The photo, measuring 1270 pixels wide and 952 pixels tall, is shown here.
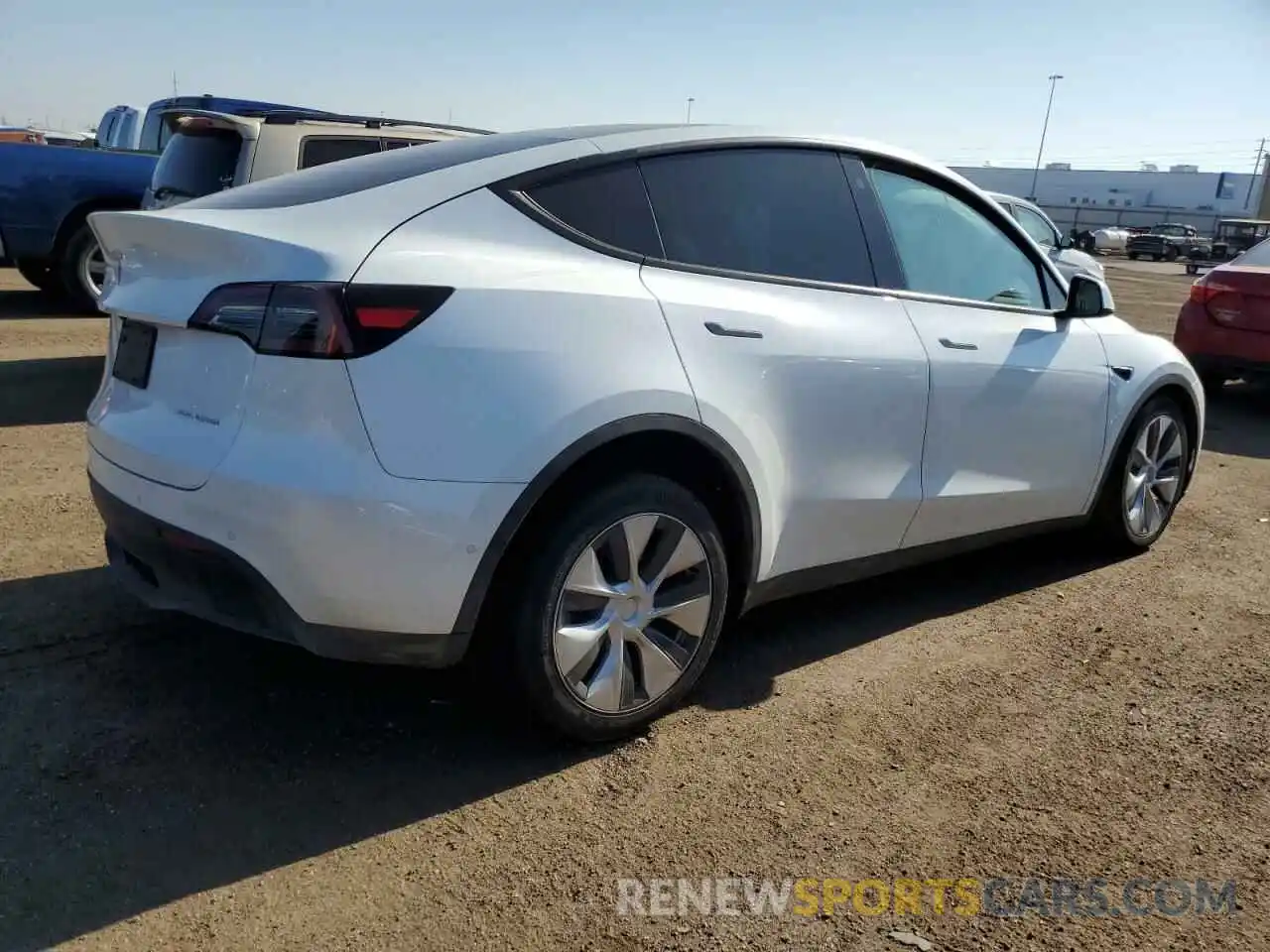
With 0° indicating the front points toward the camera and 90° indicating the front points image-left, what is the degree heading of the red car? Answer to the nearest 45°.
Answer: approximately 225°

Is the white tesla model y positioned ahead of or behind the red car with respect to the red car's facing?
behind

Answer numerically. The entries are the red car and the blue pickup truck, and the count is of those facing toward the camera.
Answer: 0

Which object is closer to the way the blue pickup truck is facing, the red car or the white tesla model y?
the red car

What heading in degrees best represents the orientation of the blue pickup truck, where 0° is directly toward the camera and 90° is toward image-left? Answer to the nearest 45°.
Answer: approximately 225°

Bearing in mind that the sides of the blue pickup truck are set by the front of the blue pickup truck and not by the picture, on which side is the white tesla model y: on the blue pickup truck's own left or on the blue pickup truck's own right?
on the blue pickup truck's own right

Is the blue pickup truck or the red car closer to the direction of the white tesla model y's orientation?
the red car

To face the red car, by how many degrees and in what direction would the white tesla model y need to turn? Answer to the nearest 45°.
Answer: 0° — it already faces it
